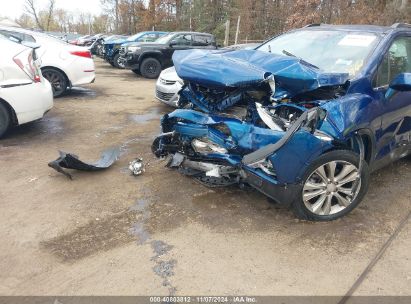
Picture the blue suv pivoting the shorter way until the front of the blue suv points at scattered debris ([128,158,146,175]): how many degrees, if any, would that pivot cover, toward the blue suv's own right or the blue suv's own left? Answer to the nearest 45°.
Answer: approximately 45° to the blue suv's own right

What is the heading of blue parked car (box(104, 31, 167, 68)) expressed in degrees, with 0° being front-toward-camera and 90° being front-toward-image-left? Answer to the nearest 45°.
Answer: approximately 45°

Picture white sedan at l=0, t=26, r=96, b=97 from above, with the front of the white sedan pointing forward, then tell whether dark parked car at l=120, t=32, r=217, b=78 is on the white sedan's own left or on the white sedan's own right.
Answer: on the white sedan's own right

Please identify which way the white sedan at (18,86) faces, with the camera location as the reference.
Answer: facing away from the viewer and to the left of the viewer

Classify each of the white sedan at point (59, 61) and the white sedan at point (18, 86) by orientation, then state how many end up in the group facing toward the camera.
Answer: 0

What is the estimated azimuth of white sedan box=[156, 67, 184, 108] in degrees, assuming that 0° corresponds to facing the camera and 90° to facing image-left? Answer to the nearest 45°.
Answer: approximately 45°

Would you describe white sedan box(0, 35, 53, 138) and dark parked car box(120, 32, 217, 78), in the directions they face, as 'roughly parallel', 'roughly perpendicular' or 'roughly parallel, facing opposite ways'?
roughly perpendicular

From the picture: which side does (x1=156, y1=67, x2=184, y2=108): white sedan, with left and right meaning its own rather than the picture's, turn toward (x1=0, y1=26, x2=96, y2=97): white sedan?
right

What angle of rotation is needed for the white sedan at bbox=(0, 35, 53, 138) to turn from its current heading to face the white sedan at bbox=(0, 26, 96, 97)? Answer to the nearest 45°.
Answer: approximately 45° to its right

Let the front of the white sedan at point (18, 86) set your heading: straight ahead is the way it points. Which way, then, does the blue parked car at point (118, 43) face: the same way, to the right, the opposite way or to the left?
to the left

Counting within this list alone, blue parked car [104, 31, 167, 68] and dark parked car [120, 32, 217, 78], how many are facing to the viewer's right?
0

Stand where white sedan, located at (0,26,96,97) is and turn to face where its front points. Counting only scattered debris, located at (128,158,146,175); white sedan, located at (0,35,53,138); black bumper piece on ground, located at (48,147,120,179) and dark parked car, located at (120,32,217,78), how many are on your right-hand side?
1
